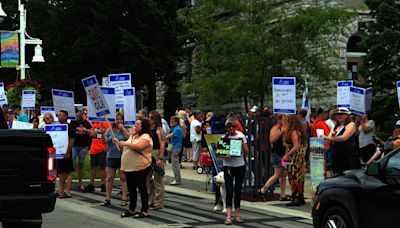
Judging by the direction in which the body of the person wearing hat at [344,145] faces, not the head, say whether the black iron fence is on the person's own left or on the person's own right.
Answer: on the person's own right

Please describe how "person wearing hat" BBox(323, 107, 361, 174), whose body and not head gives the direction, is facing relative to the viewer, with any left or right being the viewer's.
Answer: facing the viewer and to the left of the viewer

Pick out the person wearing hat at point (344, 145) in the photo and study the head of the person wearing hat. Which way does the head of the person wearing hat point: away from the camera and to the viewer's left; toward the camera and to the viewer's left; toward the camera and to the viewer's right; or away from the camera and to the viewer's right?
toward the camera and to the viewer's left

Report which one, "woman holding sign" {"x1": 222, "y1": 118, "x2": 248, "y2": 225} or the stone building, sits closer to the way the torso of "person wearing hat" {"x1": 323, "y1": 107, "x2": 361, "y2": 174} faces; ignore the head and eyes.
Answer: the woman holding sign

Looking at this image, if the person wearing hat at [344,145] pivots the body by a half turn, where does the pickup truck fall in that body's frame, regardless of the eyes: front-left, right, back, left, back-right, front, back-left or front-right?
back

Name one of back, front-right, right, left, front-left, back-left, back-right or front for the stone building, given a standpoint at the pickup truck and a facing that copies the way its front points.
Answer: front-right

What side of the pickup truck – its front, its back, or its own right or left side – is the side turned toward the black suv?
right

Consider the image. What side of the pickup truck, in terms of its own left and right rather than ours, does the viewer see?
back

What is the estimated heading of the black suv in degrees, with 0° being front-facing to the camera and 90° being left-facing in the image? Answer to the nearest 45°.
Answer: approximately 90°

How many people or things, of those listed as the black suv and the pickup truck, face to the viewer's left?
1

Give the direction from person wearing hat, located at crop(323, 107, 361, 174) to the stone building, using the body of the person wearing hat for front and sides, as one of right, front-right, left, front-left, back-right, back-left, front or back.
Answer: back-right

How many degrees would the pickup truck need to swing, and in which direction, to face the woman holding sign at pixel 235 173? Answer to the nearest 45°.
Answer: approximately 45° to its right

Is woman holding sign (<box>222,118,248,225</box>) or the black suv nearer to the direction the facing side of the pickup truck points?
the woman holding sign
